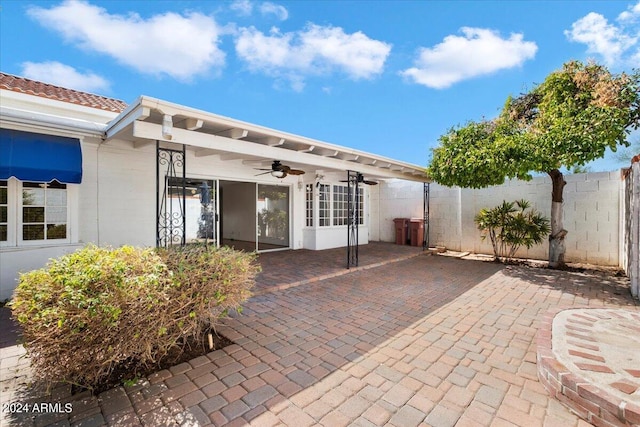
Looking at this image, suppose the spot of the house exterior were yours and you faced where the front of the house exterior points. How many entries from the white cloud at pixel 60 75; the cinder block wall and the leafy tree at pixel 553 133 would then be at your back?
1

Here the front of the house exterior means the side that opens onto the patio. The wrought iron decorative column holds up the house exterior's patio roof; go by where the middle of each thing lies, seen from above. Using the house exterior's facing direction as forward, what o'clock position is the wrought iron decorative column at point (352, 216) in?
The wrought iron decorative column is roughly at 10 o'clock from the house exterior.

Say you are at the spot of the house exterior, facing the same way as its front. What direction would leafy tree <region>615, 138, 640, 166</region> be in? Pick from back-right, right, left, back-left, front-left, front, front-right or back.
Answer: front-left

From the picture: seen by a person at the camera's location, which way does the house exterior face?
facing the viewer and to the right of the viewer

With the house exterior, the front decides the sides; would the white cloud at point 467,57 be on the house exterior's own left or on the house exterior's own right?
on the house exterior's own left

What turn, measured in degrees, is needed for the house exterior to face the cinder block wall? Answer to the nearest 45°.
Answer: approximately 45° to its left

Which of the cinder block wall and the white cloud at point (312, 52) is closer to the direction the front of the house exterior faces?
the cinder block wall
